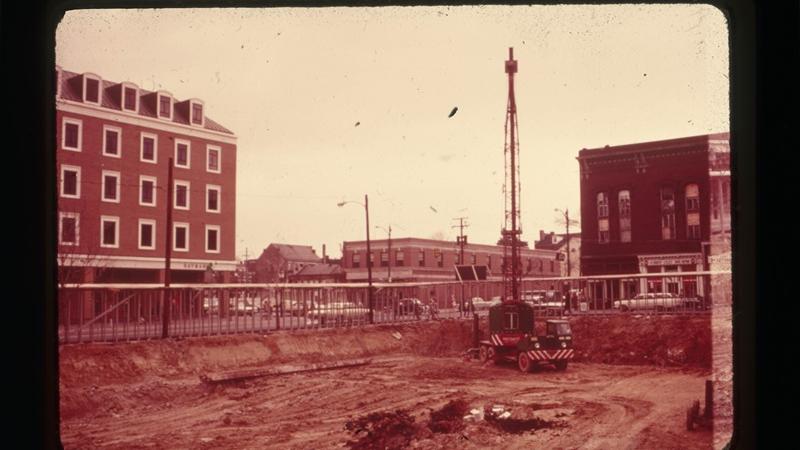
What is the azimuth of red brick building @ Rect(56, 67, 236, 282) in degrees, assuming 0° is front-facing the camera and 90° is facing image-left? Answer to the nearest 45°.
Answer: approximately 315°

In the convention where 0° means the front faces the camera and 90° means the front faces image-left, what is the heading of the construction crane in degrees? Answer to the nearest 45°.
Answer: approximately 315°

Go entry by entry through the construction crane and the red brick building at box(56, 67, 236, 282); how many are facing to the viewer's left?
0

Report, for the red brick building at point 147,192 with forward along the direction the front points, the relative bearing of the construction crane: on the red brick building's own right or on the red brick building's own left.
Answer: on the red brick building's own left
